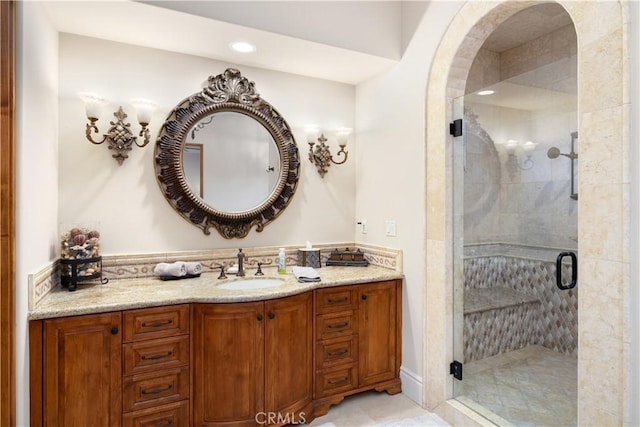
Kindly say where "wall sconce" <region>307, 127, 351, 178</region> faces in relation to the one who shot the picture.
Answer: facing the viewer and to the right of the viewer

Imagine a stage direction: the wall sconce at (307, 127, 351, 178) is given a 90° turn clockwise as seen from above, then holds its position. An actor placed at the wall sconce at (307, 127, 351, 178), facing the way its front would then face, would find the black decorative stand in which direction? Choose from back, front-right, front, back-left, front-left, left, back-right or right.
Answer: front

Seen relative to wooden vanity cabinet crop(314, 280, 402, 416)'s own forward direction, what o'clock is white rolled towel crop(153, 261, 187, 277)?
The white rolled towel is roughly at 4 o'clock from the wooden vanity cabinet.

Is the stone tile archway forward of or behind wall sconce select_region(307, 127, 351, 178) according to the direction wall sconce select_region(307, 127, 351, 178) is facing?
forward

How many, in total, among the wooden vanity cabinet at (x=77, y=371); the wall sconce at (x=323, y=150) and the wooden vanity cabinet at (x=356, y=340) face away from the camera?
0

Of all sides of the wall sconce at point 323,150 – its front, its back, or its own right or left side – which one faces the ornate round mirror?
right

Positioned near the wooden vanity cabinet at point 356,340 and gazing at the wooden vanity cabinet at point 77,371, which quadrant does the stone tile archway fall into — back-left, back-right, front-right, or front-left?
back-left

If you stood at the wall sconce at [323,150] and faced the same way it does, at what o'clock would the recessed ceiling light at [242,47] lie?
The recessed ceiling light is roughly at 3 o'clock from the wall sconce.
